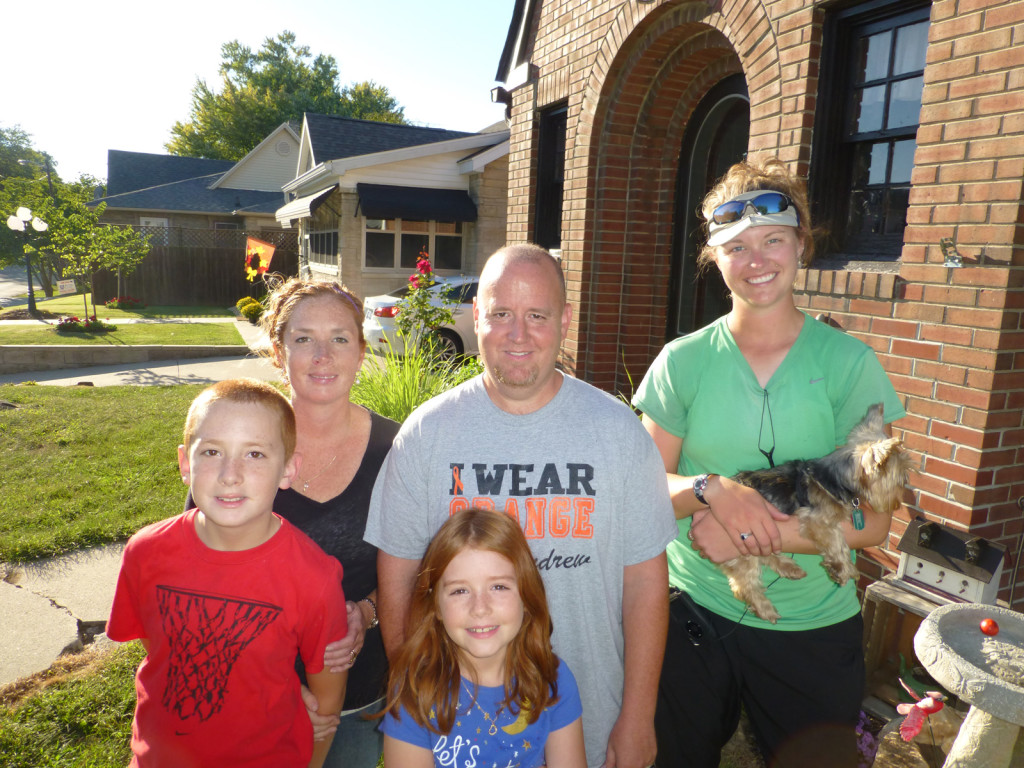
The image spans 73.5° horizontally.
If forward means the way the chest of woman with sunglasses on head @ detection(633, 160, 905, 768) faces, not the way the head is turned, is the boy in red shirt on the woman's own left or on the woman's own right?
on the woman's own right

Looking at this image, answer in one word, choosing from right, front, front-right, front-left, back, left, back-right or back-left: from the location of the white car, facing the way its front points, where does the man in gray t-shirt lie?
back-right

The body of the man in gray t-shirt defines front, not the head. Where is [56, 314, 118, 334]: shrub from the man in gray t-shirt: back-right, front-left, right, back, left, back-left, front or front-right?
back-right

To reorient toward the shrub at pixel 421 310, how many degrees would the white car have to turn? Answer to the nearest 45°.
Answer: approximately 135° to its right

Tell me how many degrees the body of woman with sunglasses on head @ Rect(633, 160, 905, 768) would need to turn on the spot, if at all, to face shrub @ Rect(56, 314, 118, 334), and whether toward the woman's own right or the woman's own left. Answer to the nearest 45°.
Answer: approximately 135° to the woman's own right

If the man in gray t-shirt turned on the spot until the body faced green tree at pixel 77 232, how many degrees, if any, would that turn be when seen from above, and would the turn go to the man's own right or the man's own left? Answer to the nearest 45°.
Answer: approximately 135° to the man's own right

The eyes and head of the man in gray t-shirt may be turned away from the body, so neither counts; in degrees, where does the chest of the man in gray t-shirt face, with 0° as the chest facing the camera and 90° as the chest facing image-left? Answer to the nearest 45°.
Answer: approximately 0°

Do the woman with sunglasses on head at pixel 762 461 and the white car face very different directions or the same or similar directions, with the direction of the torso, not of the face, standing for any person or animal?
very different directions

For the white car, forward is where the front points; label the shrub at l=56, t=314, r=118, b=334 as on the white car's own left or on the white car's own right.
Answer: on the white car's own left

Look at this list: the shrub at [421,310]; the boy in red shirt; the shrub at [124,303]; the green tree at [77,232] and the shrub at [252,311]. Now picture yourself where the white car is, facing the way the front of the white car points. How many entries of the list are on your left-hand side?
3
